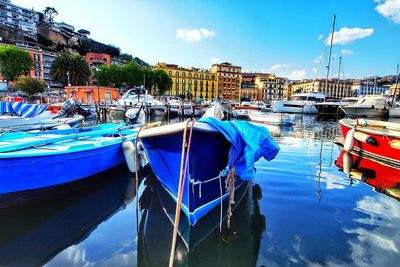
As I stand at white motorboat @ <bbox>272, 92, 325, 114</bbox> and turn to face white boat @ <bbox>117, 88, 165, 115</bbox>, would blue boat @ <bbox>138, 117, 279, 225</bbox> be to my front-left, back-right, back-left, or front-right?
front-left

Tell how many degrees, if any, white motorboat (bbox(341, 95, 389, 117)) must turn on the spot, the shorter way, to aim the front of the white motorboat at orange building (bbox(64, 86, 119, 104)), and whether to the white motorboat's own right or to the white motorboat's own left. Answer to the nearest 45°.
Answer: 0° — it already faces it

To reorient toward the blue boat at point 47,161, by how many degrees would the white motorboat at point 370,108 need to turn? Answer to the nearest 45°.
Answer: approximately 90° to its left

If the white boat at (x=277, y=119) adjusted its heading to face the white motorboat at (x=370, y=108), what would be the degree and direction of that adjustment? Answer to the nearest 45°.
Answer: approximately 135° to its right

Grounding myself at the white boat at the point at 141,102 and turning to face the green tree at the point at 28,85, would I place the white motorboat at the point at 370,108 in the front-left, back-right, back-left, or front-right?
back-right

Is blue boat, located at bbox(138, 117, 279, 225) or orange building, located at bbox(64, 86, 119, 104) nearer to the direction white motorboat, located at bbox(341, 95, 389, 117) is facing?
the orange building

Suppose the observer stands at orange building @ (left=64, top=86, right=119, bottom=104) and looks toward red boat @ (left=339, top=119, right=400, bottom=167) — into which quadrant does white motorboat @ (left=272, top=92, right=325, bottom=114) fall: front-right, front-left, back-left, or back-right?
front-left

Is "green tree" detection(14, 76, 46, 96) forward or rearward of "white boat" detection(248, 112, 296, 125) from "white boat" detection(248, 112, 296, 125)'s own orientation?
forward

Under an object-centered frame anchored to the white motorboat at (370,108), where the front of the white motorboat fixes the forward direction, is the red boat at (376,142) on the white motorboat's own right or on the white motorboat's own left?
on the white motorboat's own left

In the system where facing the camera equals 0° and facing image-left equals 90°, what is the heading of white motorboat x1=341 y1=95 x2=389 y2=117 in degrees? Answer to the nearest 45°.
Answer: approximately 90°

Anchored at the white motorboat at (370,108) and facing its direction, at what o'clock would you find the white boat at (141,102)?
The white boat is roughly at 11 o'clock from the white motorboat.

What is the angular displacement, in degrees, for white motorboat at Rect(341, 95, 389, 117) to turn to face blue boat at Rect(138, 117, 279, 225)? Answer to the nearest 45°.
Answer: approximately 90° to its left

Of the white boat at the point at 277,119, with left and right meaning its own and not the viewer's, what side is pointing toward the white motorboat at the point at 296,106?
right
